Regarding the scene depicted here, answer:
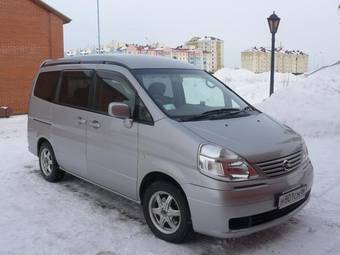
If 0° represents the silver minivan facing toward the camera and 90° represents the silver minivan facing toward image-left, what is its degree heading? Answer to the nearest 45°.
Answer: approximately 315°

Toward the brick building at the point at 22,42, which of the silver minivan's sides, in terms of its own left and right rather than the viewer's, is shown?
back
